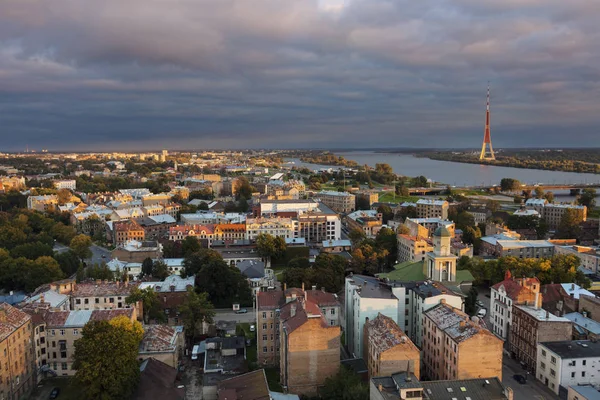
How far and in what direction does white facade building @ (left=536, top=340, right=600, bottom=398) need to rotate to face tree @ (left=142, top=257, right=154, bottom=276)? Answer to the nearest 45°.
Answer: approximately 45° to its right

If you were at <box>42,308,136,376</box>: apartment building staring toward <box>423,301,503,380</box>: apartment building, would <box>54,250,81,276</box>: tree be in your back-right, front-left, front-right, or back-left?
back-left

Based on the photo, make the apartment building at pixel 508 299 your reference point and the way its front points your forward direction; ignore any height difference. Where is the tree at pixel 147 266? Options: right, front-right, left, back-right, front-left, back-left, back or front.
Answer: front-right

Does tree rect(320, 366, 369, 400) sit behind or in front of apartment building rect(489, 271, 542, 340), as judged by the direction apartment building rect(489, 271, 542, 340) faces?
in front

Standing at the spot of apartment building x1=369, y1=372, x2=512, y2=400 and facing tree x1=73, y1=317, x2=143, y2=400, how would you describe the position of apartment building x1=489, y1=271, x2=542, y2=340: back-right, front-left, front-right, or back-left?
back-right

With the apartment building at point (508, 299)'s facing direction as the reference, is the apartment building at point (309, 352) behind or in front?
in front
